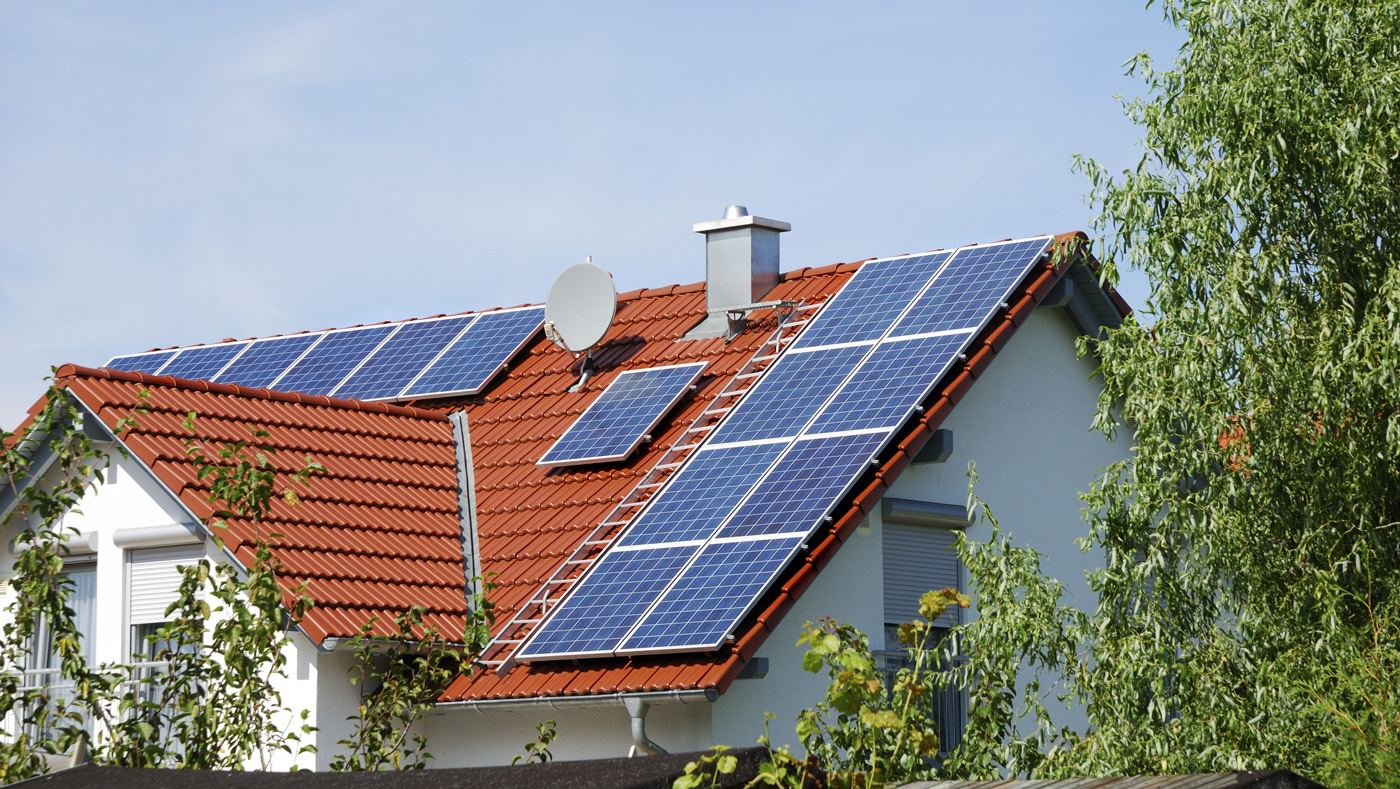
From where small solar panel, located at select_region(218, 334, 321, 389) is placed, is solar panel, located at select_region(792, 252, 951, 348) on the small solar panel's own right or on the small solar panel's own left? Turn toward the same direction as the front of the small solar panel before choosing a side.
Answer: on the small solar panel's own left

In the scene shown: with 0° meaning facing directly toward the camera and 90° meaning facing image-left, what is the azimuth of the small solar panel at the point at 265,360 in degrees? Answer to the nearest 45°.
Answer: approximately 45°

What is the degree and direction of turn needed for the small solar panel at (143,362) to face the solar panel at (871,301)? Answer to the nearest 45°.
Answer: approximately 90° to its left

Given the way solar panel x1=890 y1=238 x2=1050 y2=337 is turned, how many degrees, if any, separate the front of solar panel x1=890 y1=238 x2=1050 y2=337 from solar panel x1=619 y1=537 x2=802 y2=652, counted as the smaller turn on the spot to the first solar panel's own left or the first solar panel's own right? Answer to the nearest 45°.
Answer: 0° — it already faces it

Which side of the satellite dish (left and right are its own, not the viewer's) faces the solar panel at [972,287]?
left

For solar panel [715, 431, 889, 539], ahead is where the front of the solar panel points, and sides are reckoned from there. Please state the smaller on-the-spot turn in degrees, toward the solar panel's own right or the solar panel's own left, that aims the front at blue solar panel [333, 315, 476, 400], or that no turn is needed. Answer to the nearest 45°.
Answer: approximately 90° to the solar panel's own right

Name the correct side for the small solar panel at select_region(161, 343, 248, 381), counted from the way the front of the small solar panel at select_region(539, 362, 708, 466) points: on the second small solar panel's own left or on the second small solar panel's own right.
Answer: on the second small solar panel's own right

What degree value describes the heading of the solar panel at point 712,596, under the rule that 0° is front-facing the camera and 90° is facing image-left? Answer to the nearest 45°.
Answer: approximately 45°

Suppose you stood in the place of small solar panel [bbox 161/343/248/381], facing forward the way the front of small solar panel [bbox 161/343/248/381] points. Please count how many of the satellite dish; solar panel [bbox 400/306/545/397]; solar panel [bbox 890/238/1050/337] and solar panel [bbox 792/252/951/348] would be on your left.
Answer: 4

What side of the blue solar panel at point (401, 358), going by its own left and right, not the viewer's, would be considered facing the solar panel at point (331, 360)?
right

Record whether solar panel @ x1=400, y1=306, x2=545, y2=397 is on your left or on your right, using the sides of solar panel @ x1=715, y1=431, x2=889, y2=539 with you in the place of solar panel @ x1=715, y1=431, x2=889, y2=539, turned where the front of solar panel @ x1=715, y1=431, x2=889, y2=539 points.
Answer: on your right
